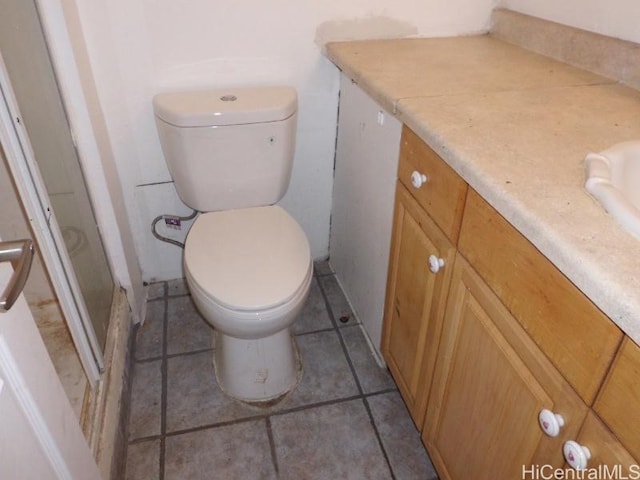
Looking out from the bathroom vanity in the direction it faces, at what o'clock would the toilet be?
The toilet is roughly at 2 o'clock from the bathroom vanity.

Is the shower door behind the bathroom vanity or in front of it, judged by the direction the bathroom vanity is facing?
in front

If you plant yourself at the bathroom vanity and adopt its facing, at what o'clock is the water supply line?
The water supply line is roughly at 2 o'clock from the bathroom vanity.

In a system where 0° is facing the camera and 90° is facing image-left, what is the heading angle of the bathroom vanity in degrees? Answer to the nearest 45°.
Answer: approximately 45°

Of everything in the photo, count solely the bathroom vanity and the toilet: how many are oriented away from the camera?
0

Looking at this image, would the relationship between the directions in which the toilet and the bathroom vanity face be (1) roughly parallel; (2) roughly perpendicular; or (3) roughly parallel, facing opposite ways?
roughly perpendicular

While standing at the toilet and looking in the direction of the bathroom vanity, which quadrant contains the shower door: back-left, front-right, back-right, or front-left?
back-right
